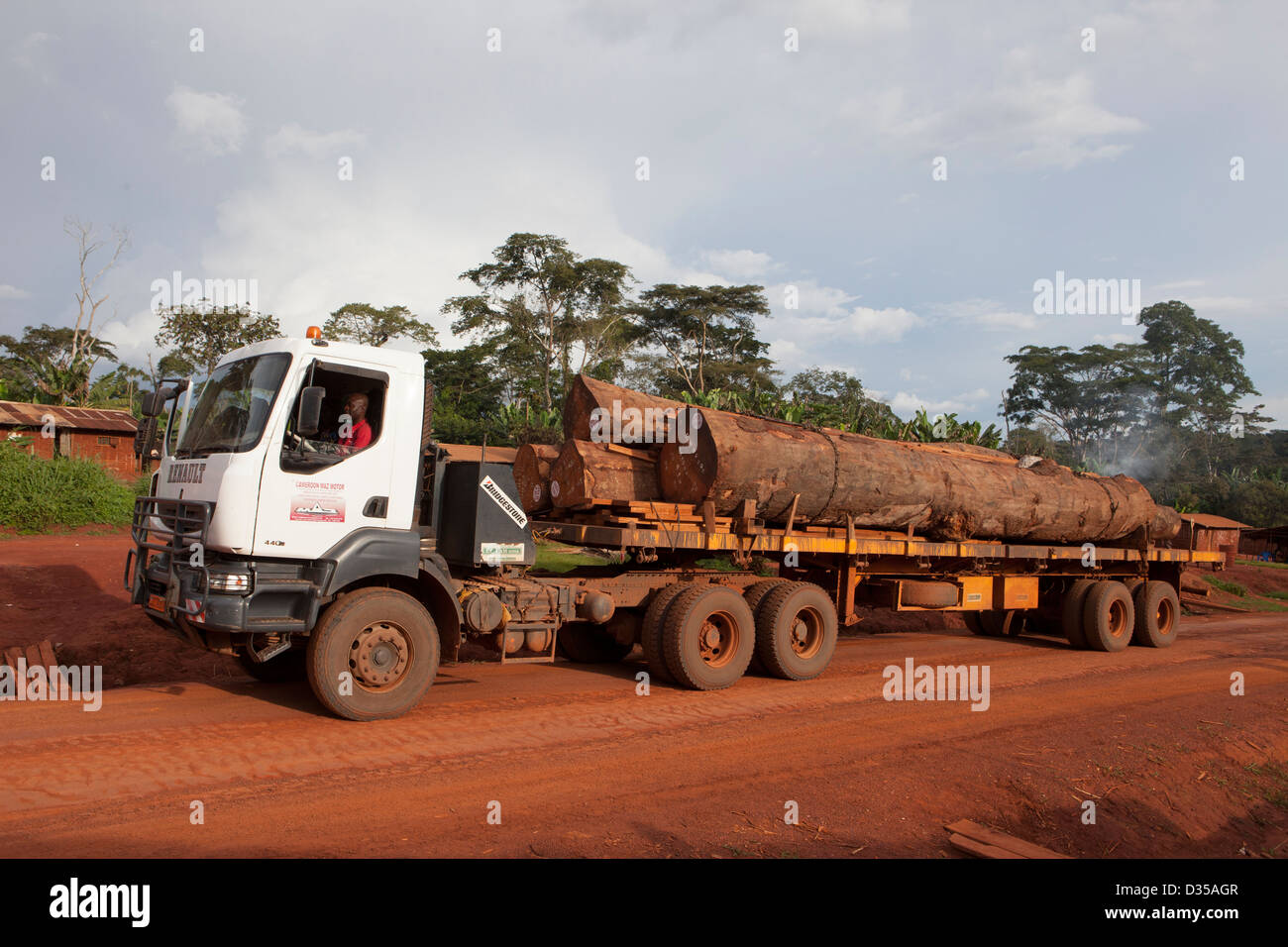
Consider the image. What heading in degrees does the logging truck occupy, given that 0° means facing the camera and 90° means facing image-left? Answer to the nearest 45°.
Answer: approximately 45°

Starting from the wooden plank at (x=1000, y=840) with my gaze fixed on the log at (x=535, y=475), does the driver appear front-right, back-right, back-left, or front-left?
front-left

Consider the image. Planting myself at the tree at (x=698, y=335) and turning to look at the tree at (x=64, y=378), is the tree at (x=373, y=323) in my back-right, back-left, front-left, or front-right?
front-right

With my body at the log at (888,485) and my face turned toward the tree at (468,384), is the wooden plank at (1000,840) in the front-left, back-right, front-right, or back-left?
back-left

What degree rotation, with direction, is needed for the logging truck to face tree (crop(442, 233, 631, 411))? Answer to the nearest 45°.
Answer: approximately 135° to its right

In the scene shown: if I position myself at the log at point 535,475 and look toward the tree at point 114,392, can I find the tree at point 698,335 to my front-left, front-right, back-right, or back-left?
front-right

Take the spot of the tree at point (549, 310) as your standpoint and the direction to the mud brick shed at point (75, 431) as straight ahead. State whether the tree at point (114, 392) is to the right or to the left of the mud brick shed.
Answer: right

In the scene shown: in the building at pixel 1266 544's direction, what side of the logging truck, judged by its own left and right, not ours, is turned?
back

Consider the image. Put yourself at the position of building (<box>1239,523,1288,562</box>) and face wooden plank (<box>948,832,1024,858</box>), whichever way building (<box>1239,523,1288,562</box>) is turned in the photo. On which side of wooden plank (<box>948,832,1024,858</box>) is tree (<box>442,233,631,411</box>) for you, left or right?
right

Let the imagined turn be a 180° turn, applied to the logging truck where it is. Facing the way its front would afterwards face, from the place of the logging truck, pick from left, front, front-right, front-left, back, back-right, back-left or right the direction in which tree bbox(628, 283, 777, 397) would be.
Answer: front-left
